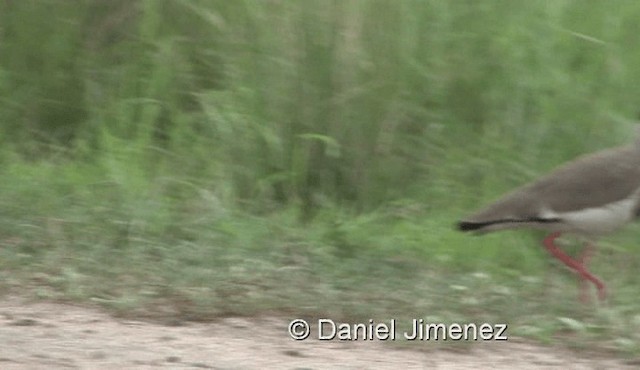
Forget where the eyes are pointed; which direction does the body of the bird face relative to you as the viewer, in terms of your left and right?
facing to the right of the viewer
